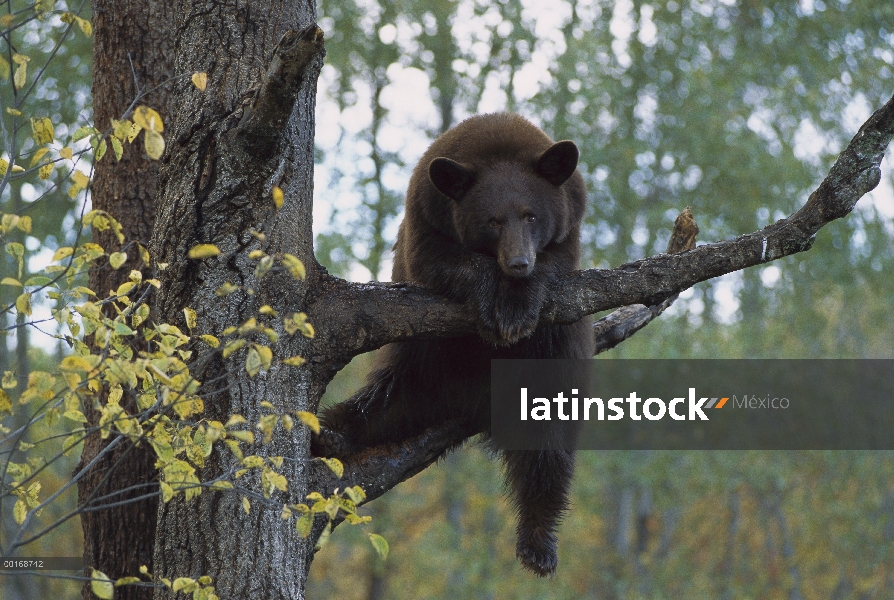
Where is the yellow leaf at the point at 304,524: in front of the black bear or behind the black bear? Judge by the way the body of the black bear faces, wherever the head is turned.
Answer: in front

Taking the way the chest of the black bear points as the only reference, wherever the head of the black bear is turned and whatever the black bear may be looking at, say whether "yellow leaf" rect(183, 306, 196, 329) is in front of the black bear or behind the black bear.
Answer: in front

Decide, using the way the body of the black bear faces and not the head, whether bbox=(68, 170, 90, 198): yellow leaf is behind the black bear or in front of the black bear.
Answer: in front

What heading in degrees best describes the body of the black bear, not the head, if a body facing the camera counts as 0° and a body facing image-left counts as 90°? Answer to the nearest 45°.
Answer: approximately 0°

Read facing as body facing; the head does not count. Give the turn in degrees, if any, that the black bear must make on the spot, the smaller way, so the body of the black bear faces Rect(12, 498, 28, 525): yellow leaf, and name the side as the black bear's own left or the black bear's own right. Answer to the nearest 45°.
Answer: approximately 45° to the black bear's own right

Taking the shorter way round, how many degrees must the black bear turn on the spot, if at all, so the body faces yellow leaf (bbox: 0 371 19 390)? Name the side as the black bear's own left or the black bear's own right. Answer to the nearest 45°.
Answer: approximately 45° to the black bear's own right

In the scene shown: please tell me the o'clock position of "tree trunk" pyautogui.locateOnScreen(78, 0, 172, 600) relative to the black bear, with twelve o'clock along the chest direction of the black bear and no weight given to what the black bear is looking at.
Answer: The tree trunk is roughly at 3 o'clock from the black bear.
